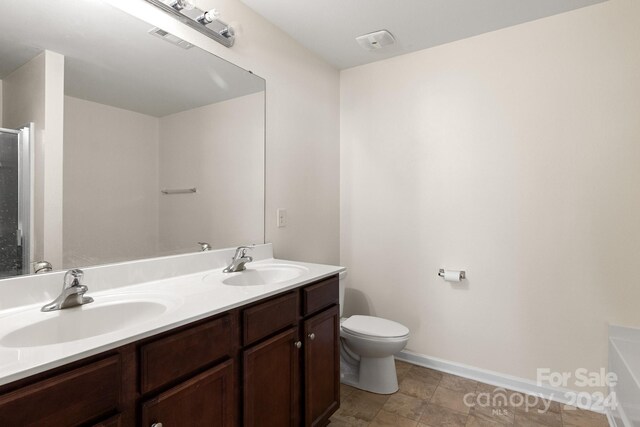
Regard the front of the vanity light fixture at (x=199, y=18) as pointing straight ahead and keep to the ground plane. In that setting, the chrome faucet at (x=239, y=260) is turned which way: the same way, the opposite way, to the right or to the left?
the same way

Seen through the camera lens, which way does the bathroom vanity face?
facing the viewer and to the right of the viewer

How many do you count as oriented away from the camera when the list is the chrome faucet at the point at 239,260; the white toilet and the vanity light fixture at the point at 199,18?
0

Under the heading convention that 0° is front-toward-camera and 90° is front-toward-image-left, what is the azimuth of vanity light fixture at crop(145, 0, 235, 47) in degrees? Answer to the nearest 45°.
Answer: approximately 315°

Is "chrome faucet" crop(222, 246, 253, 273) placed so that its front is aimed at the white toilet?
no

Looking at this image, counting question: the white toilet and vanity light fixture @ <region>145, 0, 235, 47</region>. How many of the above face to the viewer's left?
0

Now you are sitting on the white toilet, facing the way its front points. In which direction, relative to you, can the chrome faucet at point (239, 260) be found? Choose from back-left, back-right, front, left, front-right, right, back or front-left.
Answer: right

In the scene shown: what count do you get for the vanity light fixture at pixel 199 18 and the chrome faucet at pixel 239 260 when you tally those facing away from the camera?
0

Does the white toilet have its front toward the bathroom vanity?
no
